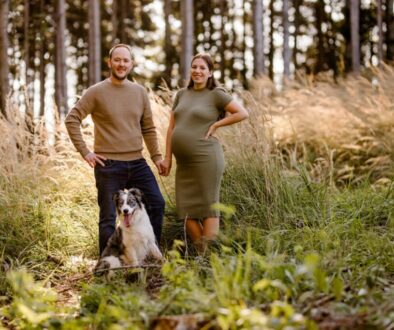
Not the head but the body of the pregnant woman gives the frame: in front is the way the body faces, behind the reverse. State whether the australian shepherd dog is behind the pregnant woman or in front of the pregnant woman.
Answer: in front

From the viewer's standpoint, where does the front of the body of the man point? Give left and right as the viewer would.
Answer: facing the viewer

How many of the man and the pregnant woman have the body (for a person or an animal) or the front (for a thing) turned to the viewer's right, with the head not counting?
0

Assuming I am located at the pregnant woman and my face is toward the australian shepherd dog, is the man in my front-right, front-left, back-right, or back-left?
front-right

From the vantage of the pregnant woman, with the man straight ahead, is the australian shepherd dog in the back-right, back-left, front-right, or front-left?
front-left

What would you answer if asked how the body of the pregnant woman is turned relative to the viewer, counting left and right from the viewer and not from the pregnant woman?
facing the viewer and to the left of the viewer

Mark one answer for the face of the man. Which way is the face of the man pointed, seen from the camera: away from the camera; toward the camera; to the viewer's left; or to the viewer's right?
toward the camera
